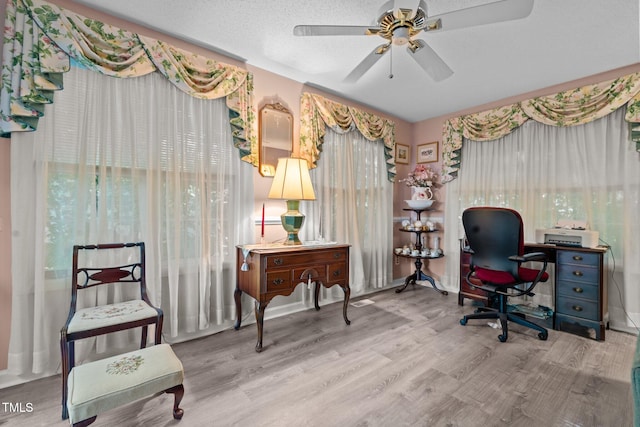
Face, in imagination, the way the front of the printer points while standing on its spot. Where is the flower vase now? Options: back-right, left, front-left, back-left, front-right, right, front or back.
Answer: right

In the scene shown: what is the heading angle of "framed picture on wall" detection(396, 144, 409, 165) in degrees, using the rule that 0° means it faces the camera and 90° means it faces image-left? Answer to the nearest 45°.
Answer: approximately 315°

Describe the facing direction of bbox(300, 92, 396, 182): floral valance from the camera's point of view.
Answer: facing the viewer and to the right of the viewer

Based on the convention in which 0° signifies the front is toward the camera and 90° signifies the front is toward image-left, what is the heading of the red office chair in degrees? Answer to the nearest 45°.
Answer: approximately 225°

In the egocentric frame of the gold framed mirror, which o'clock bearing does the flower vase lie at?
The flower vase is roughly at 10 o'clock from the gold framed mirror.

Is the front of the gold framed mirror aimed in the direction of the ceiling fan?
yes

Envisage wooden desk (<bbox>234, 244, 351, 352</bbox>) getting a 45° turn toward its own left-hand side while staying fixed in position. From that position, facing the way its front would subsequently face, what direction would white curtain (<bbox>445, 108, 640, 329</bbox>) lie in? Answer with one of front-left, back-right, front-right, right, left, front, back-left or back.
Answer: front

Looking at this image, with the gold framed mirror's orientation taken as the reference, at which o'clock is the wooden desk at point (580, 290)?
The wooden desk is roughly at 11 o'clock from the gold framed mirror.

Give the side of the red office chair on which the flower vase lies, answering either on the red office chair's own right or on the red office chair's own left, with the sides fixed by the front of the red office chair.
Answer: on the red office chair's own left
